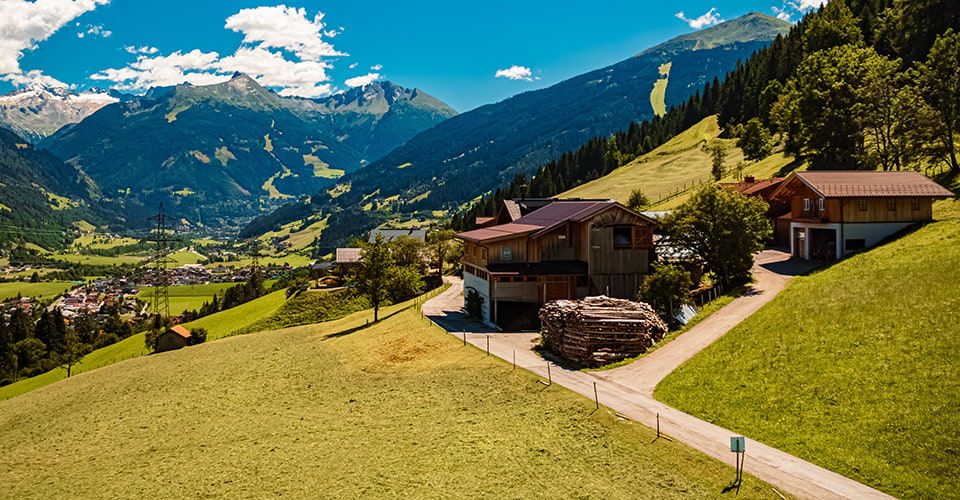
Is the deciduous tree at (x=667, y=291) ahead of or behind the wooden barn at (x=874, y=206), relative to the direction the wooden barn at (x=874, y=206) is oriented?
ahead

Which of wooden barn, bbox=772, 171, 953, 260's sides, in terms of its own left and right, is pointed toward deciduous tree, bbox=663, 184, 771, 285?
front

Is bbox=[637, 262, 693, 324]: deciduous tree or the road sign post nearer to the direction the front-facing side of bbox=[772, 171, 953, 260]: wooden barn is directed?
the deciduous tree

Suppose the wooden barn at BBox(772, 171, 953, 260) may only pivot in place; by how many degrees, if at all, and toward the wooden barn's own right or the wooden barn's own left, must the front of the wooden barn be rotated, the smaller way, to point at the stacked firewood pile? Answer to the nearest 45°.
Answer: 0° — it already faces it

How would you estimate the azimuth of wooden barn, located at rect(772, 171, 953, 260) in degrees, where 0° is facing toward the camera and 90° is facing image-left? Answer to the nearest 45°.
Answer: approximately 45°

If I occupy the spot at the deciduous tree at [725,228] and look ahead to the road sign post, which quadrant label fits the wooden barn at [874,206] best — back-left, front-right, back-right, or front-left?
back-left

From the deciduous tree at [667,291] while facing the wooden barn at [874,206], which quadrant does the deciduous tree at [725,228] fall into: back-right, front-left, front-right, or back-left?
front-left
